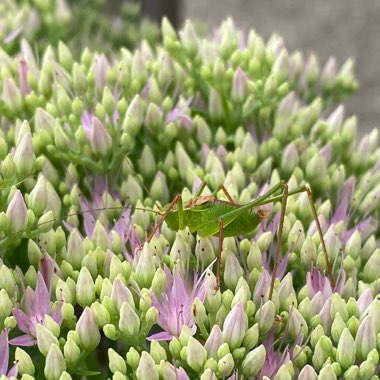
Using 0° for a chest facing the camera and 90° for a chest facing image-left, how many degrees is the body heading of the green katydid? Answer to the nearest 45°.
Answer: approximately 90°
